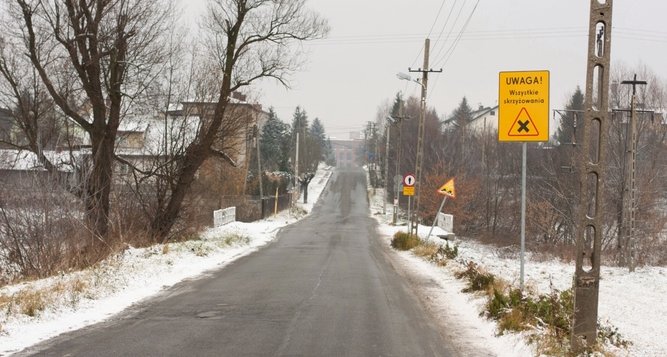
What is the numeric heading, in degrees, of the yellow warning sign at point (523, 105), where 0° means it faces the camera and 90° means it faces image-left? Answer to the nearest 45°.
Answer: approximately 0°

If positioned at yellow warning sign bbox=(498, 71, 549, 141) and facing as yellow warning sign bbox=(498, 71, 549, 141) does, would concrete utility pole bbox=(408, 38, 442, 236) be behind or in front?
behind

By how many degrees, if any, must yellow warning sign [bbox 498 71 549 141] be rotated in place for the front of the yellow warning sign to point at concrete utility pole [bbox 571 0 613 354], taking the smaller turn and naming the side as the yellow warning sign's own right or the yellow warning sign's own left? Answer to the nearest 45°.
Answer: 0° — it already faces it

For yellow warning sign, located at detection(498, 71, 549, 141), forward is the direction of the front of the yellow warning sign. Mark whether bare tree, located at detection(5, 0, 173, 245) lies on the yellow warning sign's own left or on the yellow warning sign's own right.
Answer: on the yellow warning sign's own right

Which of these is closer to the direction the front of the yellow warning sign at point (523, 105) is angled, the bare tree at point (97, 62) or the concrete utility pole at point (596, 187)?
the concrete utility pole

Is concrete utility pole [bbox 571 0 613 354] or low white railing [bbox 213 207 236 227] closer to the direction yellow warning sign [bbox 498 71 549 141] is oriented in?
the concrete utility pole

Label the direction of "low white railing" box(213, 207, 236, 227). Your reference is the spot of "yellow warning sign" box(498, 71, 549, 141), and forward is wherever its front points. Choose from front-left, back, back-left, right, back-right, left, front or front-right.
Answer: back-right
